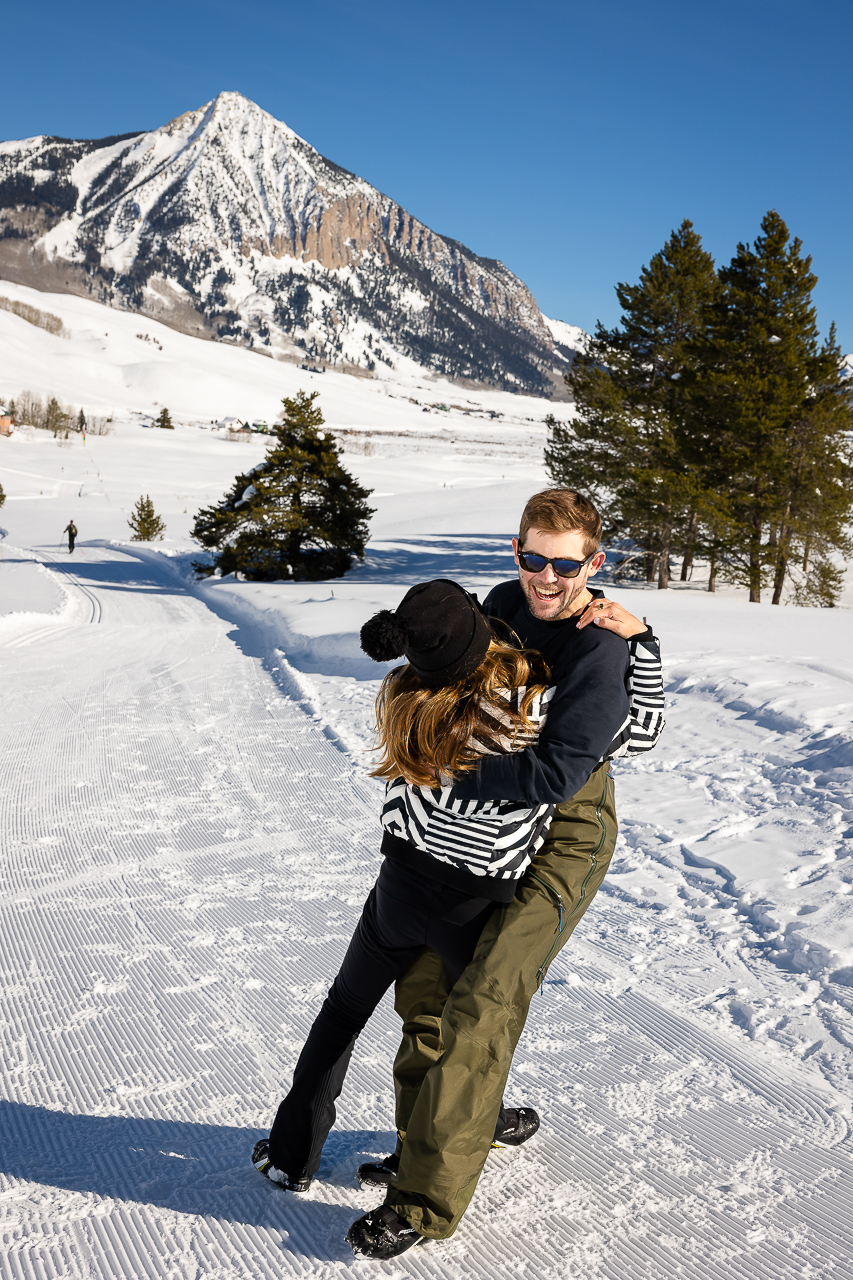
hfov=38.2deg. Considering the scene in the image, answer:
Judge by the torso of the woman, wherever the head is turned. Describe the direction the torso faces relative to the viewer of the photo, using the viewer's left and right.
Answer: facing away from the viewer and to the right of the viewer

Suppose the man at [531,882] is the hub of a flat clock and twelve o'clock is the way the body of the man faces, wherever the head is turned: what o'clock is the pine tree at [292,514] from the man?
The pine tree is roughly at 4 o'clock from the man.

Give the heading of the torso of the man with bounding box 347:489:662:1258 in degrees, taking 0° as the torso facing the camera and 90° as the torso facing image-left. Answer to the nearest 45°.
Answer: approximately 45°

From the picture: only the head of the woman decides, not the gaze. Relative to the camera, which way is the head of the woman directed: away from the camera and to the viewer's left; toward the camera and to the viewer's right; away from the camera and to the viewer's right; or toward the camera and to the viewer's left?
away from the camera and to the viewer's right

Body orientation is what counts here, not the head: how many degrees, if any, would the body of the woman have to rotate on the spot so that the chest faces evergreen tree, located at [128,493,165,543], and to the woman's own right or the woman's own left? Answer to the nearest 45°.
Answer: approximately 45° to the woman's own left

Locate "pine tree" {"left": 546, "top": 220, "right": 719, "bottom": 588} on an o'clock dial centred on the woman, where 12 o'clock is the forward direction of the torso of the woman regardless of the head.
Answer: The pine tree is roughly at 11 o'clock from the woman.

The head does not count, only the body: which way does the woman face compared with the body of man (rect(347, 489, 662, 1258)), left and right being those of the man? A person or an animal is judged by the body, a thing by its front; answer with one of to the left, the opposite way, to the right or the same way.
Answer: the opposite way
